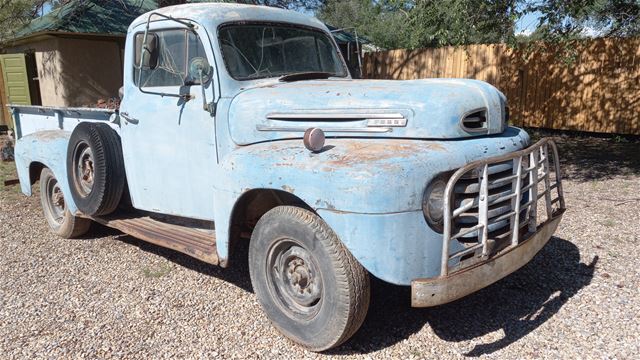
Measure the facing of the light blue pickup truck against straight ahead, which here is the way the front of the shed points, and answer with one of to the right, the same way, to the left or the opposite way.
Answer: to the left

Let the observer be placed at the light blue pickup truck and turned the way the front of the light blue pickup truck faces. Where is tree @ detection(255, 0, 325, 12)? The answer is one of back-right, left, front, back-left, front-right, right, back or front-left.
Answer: back-left

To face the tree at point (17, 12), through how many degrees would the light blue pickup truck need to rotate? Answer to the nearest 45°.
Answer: approximately 180°

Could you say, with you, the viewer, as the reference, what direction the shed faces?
facing the viewer and to the left of the viewer

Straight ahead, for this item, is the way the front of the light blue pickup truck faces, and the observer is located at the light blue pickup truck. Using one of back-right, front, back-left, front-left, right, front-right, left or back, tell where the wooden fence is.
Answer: left

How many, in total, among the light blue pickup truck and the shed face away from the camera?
0

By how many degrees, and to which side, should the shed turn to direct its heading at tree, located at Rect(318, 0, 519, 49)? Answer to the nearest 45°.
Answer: approximately 90° to its left

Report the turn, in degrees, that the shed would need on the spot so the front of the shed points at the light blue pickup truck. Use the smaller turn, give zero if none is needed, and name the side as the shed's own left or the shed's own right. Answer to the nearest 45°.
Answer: approximately 45° to the shed's own left

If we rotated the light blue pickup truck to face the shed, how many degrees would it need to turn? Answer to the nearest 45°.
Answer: approximately 180°

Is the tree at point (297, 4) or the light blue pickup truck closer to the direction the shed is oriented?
the light blue pickup truck
